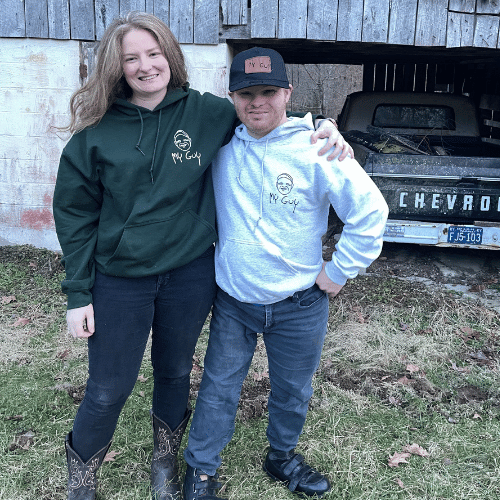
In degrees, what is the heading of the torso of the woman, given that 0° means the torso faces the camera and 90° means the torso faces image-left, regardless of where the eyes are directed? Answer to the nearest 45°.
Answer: approximately 0°

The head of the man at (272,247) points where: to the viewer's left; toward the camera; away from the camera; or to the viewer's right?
toward the camera

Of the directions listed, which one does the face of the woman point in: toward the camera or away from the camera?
toward the camera

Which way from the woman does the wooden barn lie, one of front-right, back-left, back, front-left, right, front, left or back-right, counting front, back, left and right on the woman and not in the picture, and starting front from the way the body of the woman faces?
back

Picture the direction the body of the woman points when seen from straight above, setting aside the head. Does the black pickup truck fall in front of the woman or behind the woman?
behind
